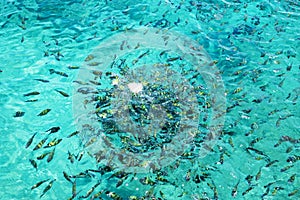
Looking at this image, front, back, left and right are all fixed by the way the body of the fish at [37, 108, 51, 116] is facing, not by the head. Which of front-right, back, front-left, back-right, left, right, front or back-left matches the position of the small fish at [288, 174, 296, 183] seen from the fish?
front-right

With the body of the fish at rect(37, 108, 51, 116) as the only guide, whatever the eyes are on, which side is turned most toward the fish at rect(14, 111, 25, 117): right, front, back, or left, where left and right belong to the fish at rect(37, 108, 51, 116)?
back

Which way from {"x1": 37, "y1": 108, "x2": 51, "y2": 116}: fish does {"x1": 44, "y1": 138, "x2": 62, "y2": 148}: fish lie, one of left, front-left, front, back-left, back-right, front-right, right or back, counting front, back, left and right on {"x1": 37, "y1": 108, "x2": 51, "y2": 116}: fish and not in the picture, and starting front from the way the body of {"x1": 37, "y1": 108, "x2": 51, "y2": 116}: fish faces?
right

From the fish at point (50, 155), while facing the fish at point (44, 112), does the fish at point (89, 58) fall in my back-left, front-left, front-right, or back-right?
front-right

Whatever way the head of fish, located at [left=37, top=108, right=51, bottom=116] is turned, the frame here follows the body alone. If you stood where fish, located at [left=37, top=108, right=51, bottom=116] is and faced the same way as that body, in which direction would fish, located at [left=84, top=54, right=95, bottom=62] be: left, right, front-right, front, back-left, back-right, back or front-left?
front-left

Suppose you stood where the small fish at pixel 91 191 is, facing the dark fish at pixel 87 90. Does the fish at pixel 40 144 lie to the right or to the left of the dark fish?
left

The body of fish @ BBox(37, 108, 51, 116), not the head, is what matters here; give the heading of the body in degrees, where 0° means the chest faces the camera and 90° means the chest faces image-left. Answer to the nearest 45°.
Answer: approximately 270°
